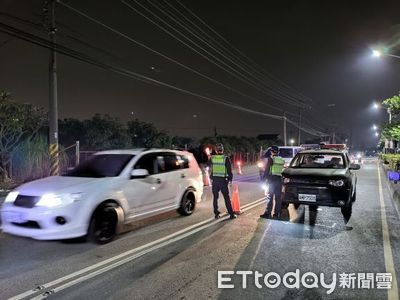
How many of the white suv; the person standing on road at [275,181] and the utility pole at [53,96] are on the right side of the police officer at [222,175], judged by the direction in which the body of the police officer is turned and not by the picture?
1

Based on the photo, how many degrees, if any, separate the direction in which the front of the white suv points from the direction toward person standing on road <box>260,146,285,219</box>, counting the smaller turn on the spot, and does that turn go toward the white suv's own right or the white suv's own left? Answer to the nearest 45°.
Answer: approximately 135° to the white suv's own left

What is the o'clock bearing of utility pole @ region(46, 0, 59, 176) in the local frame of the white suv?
The utility pole is roughly at 4 o'clock from the white suv.

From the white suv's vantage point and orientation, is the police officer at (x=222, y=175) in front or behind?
behind

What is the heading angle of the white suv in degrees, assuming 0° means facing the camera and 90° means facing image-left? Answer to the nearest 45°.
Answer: approximately 45°

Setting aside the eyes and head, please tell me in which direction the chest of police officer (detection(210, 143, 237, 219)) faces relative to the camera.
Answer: away from the camera

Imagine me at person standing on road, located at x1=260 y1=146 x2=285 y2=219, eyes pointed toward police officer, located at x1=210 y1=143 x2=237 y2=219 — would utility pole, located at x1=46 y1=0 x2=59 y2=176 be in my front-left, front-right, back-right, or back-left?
front-right

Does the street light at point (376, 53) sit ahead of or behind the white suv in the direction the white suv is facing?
behind

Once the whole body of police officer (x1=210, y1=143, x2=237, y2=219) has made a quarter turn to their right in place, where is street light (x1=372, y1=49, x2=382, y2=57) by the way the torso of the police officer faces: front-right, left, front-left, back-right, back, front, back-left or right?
front-left

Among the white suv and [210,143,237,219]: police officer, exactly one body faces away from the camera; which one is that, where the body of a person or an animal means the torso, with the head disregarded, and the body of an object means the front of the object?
the police officer
